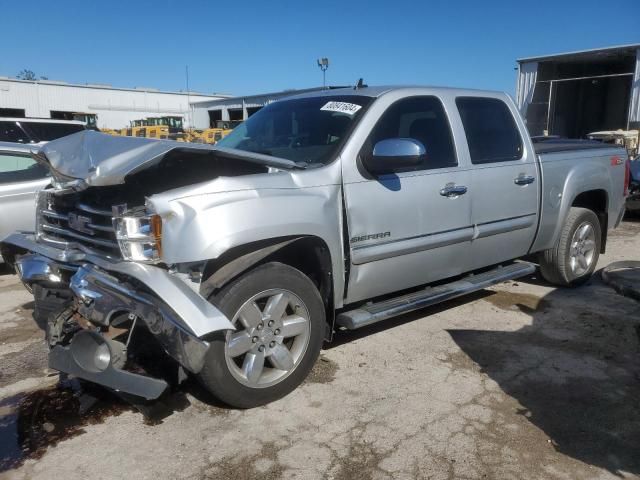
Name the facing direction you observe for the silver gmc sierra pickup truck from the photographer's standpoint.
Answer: facing the viewer and to the left of the viewer
